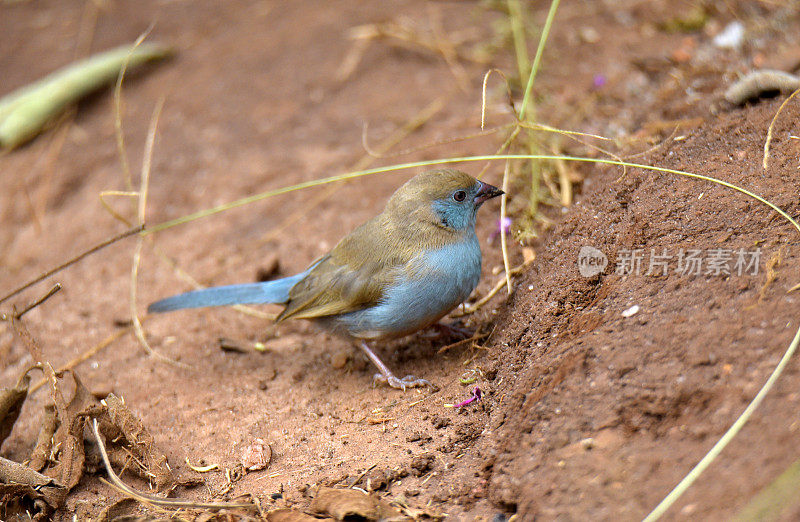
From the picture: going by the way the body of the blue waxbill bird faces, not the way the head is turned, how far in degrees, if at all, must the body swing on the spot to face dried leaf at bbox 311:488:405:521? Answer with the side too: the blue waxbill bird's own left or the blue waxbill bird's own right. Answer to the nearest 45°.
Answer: approximately 90° to the blue waxbill bird's own right

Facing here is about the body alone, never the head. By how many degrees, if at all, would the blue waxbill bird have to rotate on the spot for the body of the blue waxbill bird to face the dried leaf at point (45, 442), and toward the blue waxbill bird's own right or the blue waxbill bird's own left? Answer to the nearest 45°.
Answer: approximately 180°

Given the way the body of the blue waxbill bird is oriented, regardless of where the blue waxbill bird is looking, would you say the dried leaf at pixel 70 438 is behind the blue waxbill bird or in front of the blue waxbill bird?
behind

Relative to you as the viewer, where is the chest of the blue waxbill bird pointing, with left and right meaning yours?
facing to the right of the viewer

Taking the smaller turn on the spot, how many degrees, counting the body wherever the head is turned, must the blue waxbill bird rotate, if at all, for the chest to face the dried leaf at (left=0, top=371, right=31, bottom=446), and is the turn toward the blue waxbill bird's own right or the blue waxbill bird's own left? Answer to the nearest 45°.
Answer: approximately 180°

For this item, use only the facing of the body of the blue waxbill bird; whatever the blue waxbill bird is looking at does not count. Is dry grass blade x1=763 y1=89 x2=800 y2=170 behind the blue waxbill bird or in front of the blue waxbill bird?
in front
